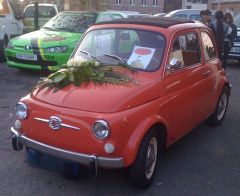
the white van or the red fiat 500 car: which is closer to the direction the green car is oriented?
the red fiat 500 car

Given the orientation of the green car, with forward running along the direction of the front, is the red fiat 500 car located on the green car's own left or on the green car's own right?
on the green car's own left

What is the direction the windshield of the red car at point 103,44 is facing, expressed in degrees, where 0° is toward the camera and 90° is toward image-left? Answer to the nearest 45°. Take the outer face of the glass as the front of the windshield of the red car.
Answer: approximately 45°

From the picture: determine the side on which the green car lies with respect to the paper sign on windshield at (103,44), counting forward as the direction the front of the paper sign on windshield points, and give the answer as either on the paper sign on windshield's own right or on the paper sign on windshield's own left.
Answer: on the paper sign on windshield's own right

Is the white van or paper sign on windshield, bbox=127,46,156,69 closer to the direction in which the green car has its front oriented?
the paper sign on windshield

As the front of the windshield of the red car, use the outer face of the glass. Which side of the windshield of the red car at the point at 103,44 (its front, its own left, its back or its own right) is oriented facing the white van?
right

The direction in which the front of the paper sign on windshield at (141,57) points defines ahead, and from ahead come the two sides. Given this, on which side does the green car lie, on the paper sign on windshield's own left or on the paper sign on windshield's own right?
on the paper sign on windshield's own right
